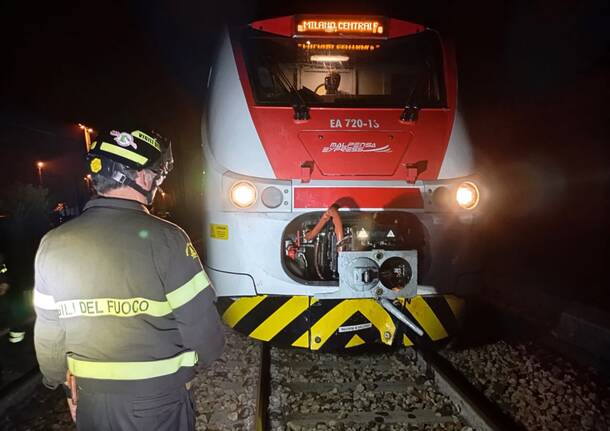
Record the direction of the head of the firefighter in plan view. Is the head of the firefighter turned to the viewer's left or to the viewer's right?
to the viewer's right

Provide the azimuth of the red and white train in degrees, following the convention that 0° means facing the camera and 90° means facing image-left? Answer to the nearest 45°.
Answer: approximately 0°
